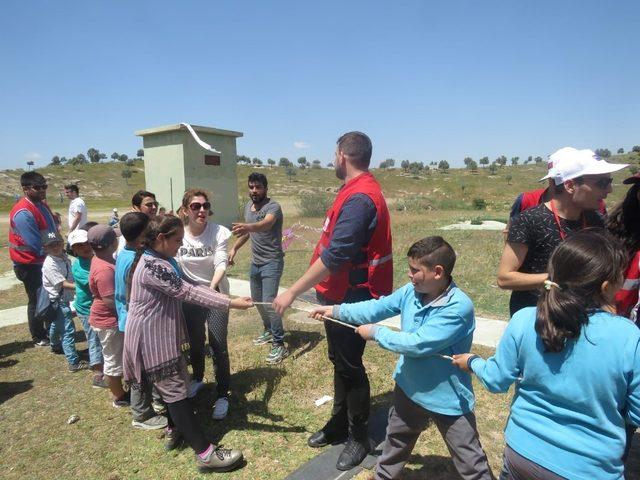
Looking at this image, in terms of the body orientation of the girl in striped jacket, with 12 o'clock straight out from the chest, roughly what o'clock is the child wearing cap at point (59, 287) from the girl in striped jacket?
The child wearing cap is roughly at 8 o'clock from the girl in striped jacket.

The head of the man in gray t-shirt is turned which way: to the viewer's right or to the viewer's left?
to the viewer's left

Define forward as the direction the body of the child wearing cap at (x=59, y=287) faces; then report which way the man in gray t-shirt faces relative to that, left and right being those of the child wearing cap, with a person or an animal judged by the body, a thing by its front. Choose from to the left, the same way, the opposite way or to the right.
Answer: to the right

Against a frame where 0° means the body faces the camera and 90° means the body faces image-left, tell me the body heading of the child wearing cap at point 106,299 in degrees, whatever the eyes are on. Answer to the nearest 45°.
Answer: approximately 270°

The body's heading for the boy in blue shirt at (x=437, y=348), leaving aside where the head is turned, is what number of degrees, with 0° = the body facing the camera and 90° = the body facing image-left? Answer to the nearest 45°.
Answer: approximately 45°

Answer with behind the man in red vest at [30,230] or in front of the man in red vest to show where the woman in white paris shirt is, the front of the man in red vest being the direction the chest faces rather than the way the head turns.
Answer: in front

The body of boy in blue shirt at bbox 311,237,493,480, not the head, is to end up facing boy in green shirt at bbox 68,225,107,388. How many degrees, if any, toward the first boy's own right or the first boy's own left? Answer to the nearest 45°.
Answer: approximately 90° to the first boy's own right

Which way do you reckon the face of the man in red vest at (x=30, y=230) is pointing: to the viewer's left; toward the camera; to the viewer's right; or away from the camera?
to the viewer's right

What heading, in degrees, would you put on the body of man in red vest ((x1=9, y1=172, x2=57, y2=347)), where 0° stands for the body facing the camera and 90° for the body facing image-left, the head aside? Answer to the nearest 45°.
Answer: approximately 315°

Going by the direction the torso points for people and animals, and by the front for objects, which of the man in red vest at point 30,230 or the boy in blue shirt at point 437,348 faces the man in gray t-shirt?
the man in red vest

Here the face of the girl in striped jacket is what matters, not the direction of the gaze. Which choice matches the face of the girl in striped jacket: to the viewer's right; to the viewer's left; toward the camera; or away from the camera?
to the viewer's right

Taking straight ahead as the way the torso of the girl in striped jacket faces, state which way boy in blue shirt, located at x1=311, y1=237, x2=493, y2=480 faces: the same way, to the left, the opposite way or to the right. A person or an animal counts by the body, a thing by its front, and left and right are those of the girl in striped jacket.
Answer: the opposite way
